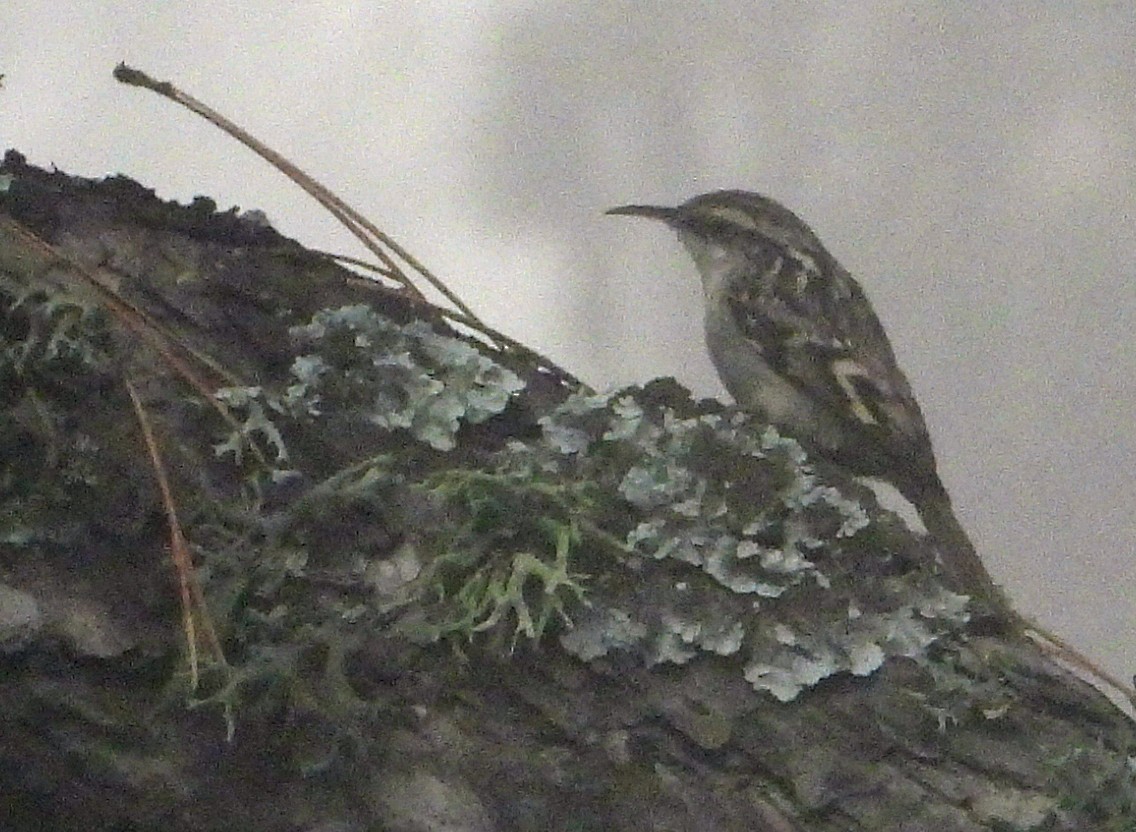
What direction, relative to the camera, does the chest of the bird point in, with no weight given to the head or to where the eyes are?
to the viewer's left
